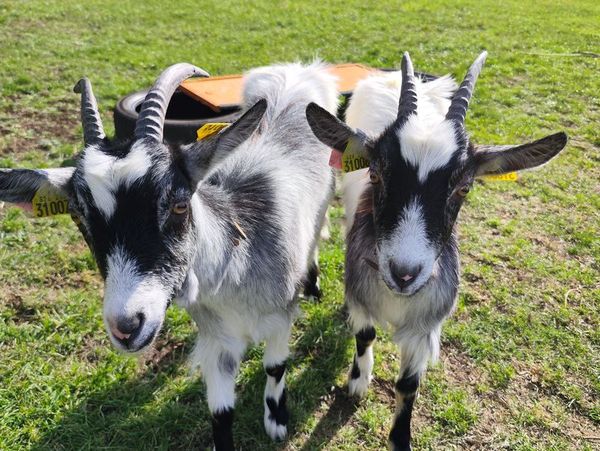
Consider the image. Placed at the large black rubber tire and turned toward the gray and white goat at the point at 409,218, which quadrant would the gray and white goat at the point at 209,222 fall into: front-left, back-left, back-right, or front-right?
front-right

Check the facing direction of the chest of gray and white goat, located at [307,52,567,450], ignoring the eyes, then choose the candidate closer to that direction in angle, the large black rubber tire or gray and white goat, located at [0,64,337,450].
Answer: the gray and white goat

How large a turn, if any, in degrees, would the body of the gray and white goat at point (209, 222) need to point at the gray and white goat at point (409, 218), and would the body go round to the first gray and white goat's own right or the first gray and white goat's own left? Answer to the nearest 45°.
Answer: approximately 135° to the first gray and white goat's own left

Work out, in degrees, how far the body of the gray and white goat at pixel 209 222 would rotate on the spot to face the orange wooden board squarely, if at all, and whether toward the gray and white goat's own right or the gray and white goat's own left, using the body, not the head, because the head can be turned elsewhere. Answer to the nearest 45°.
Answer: approximately 135° to the gray and white goat's own right

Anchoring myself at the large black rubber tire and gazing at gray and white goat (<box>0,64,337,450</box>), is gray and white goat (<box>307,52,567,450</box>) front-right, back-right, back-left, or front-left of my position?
front-left

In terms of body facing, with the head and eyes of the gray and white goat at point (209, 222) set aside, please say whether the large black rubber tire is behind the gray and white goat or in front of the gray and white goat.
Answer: behind

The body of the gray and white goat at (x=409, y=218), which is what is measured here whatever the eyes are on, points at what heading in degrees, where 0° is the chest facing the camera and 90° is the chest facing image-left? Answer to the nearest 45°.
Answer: approximately 0°

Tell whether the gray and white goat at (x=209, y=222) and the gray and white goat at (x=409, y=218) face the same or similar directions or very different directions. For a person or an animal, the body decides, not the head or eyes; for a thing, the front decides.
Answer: same or similar directions

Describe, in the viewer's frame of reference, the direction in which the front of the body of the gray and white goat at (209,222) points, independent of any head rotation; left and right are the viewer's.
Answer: facing the viewer and to the left of the viewer

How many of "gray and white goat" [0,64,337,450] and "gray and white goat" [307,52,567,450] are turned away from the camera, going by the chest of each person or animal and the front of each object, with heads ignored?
0

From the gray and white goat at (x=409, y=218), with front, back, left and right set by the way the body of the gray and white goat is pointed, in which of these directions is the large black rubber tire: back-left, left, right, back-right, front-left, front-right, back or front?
back-right
